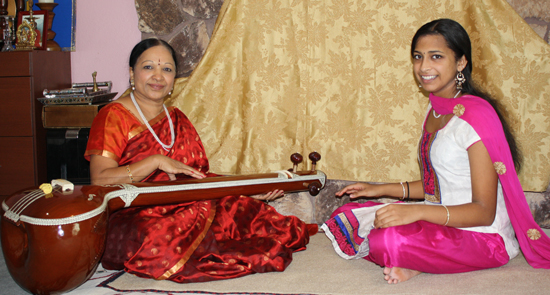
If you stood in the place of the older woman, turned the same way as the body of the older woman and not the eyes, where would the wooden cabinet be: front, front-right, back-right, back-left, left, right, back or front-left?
back

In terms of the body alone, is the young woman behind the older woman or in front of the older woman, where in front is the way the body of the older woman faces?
in front

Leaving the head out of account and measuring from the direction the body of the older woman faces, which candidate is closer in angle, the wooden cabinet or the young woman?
the young woman

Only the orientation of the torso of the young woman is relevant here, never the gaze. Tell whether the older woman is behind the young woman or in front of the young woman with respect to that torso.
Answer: in front

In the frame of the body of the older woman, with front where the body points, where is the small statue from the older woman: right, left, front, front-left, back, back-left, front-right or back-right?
back

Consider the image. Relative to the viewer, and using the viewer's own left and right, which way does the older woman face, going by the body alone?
facing the viewer and to the right of the viewer
